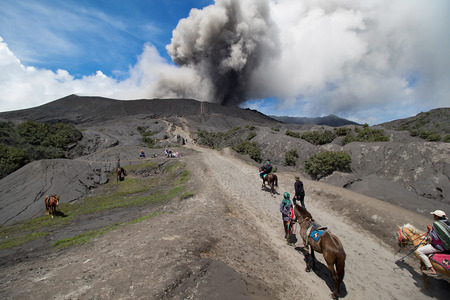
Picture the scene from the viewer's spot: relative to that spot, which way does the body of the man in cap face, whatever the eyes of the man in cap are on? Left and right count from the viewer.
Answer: facing to the left of the viewer

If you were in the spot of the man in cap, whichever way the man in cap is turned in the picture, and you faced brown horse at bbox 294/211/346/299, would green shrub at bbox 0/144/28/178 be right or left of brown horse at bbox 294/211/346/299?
right

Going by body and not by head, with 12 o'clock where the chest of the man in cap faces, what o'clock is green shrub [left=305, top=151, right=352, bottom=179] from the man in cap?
The green shrub is roughly at 2 o'clock from the man in cap.

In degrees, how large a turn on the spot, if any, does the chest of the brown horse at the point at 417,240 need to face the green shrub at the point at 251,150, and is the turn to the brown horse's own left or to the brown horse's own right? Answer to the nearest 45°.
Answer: approximately 45° to the brown horse's own right

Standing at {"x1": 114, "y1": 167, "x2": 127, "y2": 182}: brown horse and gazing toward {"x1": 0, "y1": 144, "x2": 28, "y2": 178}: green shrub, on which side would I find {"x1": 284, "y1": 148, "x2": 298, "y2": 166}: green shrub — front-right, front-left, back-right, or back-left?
back-right

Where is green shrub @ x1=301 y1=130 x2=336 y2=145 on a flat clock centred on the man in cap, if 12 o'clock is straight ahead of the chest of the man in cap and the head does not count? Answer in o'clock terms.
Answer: The green shrub is roughly at 2 o'clock from the man in cap.

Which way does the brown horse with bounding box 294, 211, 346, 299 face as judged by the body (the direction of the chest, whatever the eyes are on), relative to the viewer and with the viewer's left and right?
facing away from the viewer and to the left of the viewer

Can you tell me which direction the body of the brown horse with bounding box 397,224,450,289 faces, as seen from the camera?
to the viewer's left

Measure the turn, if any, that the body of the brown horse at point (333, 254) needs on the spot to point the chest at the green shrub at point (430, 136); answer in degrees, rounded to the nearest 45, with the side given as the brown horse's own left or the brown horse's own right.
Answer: approximately 45° to the brown horse's own right
